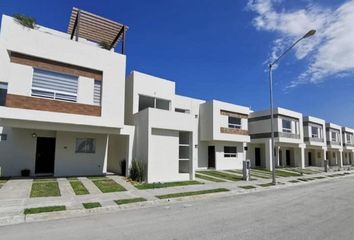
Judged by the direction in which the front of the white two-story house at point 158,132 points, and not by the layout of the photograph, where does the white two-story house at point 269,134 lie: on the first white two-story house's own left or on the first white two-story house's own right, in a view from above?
on the first white two-story house's own left

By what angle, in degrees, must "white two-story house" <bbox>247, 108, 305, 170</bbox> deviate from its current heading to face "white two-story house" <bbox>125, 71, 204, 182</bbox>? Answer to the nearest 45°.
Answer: approximately 45° to its right

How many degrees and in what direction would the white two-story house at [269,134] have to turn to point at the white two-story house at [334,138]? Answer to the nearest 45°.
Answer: approximately 90° to its left

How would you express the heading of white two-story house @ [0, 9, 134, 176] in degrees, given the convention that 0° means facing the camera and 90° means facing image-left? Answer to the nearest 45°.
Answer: approximately 315°

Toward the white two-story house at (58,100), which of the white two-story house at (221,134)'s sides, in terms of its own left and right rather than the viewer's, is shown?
right

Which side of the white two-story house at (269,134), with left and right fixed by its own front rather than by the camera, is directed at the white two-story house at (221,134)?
right

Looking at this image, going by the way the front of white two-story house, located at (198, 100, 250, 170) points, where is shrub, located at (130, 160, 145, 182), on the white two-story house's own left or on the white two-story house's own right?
on the white two-story house's own right

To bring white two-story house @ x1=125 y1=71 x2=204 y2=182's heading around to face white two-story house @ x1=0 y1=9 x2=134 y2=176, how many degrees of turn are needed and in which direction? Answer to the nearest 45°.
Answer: approximately 135° to its right

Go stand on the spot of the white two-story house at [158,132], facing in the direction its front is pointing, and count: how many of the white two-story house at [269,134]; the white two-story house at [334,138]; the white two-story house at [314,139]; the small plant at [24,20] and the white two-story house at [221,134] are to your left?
4

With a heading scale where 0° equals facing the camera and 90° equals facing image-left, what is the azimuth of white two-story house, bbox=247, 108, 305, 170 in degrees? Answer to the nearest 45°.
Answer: approximately 315°

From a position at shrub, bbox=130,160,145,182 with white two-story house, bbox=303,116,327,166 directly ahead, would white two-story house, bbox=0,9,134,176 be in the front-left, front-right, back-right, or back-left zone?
back-left

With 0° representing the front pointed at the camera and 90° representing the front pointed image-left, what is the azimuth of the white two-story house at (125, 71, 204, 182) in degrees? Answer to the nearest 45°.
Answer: approximately 315°

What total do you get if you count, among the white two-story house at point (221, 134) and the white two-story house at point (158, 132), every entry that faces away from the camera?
0

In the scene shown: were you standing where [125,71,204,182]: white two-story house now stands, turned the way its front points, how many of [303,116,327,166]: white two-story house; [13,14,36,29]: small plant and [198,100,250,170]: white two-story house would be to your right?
1

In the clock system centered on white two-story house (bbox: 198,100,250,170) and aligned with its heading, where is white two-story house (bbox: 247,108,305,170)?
white two-story house (bbox: 247,108,305,170) is roughly at 9 o'clock from white two-story house (bbox: 198,100,250,170).
